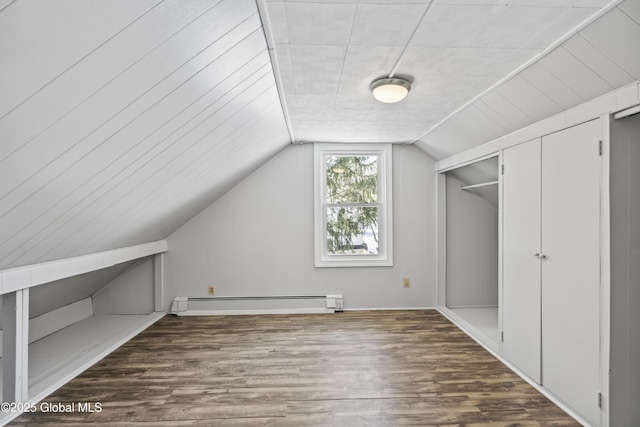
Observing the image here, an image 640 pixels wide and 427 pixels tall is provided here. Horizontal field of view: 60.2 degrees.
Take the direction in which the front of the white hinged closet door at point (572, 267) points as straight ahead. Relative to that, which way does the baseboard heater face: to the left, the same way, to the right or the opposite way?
to the left

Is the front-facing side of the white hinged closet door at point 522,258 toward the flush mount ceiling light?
yes

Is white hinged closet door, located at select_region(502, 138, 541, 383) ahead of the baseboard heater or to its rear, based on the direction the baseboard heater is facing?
ahead

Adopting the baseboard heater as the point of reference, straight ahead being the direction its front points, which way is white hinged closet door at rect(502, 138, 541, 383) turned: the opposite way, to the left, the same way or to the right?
to the right

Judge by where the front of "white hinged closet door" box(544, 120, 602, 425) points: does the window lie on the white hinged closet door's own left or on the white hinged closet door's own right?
on the white hinged closet door's own right

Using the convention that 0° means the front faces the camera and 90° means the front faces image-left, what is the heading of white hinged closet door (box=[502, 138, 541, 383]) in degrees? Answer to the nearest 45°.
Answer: approximately 45°

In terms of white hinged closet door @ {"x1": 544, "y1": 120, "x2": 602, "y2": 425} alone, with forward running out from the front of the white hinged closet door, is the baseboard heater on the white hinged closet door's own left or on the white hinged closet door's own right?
on the white hinged closet door's own right

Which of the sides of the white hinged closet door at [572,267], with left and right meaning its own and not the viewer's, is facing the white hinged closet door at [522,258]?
right
